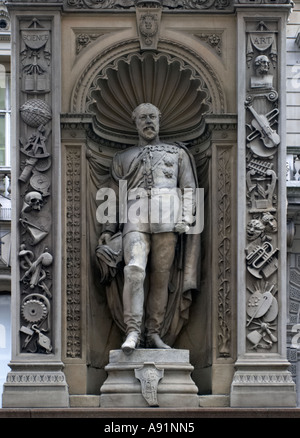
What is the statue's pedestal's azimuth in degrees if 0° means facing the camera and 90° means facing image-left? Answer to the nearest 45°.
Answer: approximately 0°

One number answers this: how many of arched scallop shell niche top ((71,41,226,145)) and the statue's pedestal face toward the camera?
2

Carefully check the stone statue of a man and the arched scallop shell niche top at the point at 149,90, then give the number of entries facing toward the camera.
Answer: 2
